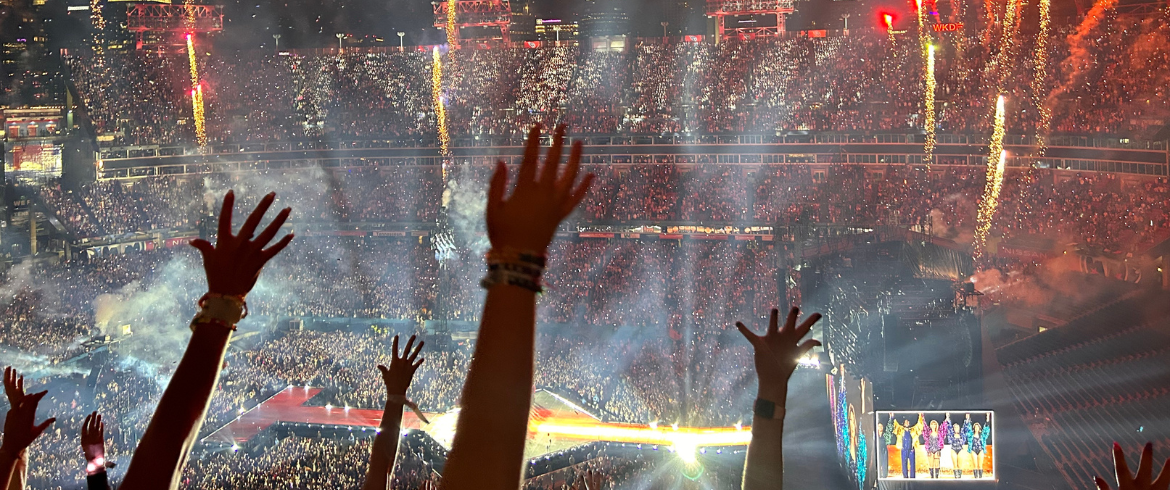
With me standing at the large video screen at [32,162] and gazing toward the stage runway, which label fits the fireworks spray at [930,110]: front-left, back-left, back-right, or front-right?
front-left

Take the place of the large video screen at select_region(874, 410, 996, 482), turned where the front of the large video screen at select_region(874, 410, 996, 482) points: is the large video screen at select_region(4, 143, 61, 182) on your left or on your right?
on your right

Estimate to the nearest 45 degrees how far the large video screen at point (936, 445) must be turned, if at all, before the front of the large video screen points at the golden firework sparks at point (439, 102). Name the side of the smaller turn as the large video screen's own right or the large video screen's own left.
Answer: approximately 135° to the large video screen's own right

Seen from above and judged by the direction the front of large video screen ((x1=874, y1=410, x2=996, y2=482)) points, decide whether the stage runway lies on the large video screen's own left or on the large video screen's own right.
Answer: on the large video screen's own right

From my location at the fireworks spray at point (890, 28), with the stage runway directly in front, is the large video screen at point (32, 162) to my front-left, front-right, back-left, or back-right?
front-right

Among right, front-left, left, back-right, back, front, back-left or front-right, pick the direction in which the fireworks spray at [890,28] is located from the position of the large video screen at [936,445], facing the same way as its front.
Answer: back

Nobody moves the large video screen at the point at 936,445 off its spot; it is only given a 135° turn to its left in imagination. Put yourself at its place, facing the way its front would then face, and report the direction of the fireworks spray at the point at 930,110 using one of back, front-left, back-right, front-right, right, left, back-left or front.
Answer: front-left

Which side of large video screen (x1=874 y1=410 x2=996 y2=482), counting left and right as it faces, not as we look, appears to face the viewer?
front
